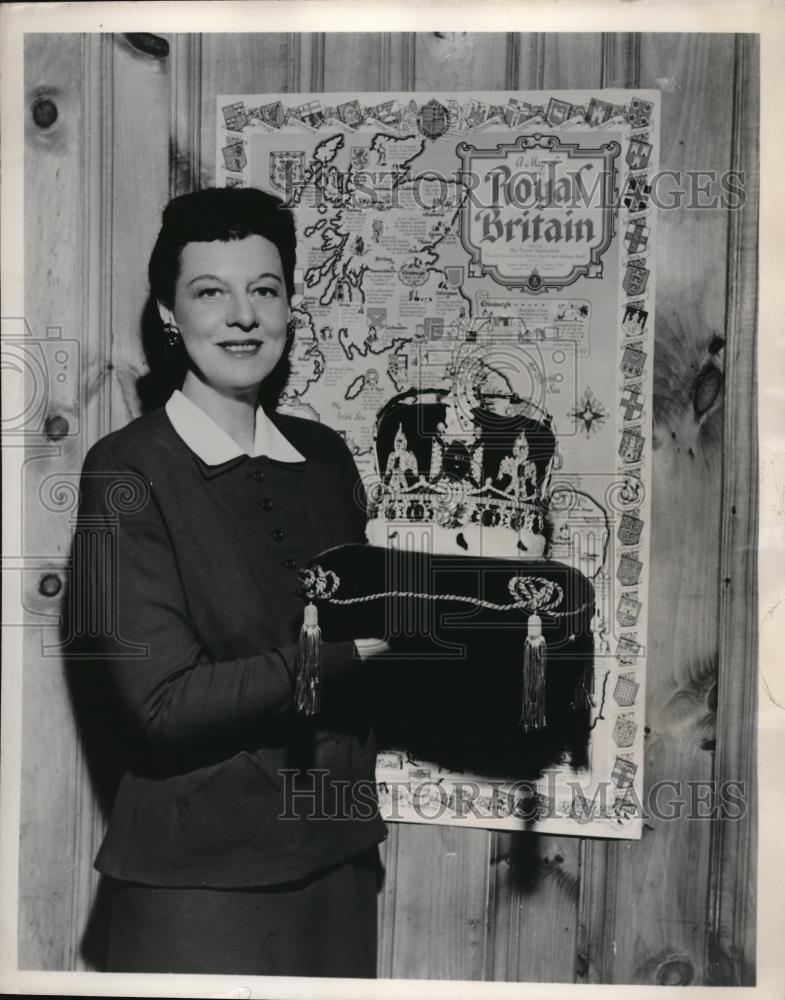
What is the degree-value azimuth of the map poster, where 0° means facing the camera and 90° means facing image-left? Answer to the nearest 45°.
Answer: approximately 0°
